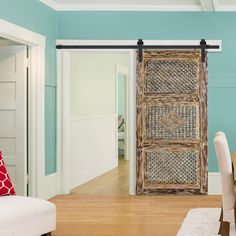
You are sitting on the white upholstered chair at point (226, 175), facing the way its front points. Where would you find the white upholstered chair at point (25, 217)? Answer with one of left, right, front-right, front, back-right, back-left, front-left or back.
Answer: back

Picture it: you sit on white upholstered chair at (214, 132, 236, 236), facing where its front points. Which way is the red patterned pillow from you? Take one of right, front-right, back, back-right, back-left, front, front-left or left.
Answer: back

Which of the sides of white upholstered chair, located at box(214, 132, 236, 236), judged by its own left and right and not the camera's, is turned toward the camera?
right
